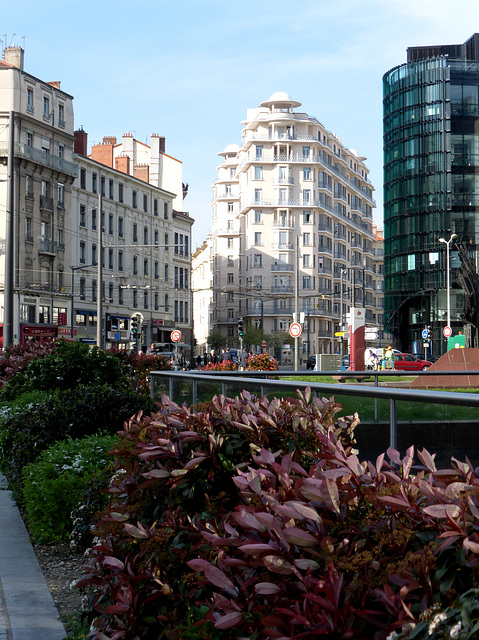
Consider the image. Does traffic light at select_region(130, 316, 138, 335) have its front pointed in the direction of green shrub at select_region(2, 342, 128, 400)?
yes

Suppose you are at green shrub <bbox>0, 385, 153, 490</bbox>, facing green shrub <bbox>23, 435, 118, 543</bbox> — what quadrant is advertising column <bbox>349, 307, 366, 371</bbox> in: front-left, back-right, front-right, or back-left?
back-left

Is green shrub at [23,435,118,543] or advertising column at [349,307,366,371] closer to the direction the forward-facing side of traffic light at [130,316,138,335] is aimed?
the green shrub

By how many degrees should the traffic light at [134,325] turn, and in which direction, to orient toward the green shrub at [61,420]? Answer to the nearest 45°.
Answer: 0° — it already faces it

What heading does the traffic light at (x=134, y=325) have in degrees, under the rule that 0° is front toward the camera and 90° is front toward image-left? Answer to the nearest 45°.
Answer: approximately 0°

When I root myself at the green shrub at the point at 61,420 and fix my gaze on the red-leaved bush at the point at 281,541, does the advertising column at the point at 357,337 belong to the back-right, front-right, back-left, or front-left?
back-left

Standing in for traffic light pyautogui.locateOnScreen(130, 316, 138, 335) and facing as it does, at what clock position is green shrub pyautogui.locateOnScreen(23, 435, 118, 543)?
The green shrub is roughly at 12 o'clock from the traffic light.

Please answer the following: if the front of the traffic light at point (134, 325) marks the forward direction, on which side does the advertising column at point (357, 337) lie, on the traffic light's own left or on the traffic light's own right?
on the traffic light's own left

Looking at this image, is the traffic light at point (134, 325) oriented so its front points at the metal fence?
yes
